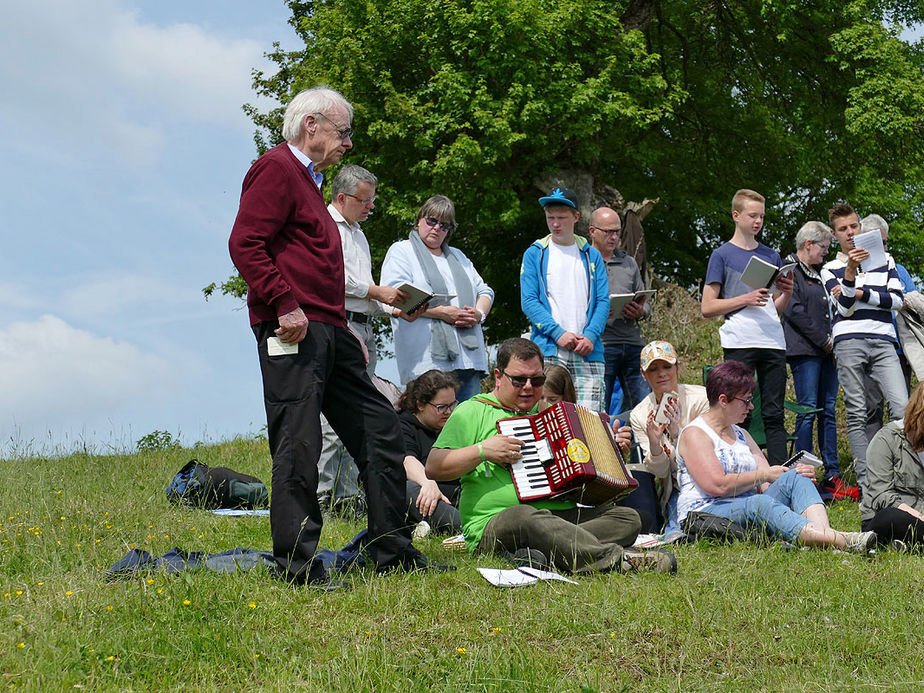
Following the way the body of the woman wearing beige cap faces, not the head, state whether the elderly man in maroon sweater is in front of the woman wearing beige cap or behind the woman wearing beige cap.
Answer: in front

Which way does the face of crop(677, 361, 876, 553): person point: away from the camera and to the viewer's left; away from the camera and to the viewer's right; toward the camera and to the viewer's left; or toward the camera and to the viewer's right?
toward the camera and to the viewer's right

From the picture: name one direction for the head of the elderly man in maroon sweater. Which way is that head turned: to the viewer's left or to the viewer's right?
to the viewer's right

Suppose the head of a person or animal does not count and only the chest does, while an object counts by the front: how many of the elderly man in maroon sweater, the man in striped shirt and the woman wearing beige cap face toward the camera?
2

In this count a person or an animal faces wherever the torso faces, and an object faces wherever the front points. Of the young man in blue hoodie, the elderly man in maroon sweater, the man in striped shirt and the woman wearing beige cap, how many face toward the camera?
3

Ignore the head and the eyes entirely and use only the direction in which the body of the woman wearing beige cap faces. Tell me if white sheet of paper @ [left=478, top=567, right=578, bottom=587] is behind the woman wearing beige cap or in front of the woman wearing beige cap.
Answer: in front

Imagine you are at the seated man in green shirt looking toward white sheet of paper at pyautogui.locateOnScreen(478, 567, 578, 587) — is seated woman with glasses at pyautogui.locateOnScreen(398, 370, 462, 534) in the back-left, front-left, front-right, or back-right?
back-right

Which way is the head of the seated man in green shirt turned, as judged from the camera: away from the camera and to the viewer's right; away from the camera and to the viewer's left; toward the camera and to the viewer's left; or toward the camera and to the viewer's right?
toward the camera and to the viewer's right

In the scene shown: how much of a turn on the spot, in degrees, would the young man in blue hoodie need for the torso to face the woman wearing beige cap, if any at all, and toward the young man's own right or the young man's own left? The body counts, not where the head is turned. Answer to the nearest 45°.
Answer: approximately 45° to the young man's own left

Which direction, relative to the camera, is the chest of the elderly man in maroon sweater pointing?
to the viewer's right

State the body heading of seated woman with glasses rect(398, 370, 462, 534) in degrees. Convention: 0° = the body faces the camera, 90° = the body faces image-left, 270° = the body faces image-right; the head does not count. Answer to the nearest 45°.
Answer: approximately 315°

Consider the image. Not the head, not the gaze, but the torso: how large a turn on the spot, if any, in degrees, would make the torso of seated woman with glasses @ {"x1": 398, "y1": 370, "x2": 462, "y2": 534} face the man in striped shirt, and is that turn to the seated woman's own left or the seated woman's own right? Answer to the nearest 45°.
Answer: approximately 45° to the seated woman's own left

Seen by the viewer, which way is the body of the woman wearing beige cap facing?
toward the camera
